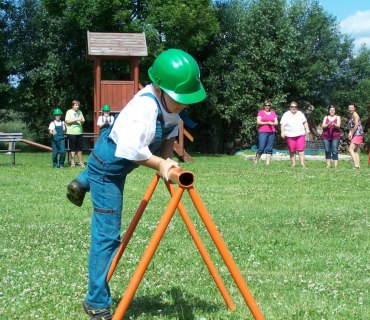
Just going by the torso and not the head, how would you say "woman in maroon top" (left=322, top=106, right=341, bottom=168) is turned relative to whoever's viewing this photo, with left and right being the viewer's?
facing the viewer

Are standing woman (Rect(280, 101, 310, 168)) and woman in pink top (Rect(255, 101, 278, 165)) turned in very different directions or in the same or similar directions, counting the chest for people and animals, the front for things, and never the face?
same or similar directions

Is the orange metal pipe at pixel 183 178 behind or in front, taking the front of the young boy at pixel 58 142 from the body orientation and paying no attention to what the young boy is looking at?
in front

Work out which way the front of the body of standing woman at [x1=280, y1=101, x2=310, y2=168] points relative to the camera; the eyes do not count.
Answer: toward the camera

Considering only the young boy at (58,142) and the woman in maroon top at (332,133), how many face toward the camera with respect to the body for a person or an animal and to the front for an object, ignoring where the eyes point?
2

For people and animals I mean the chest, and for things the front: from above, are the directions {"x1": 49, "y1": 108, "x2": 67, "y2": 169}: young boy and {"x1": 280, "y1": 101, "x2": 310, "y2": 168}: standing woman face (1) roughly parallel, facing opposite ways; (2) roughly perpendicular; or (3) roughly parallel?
roughly parallel

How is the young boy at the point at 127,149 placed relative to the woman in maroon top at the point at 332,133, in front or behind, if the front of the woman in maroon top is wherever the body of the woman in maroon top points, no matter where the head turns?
in front

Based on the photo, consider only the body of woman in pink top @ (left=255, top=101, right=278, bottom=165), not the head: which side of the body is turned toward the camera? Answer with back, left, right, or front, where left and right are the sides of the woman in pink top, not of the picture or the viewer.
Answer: front

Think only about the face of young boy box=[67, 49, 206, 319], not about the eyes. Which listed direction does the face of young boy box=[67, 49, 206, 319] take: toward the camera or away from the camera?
toward the camera

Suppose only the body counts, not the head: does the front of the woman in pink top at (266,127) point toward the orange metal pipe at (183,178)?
yes

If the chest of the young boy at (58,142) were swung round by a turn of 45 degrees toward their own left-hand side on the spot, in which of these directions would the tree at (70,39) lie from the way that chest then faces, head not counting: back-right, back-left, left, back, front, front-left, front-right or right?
back-left

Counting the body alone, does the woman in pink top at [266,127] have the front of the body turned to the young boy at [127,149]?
yes

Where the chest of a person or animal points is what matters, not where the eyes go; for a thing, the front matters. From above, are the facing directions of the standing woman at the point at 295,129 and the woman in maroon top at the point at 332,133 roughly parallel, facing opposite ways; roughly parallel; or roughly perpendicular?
roughly parallel

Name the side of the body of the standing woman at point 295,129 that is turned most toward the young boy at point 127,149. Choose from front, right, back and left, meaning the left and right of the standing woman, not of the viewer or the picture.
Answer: front

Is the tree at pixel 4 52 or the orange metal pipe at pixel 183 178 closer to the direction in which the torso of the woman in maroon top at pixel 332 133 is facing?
the orange metal pipe

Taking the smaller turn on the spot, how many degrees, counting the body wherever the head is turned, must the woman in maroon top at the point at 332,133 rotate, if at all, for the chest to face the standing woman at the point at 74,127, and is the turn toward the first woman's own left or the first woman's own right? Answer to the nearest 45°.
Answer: approximately 90° to the first woman's own right

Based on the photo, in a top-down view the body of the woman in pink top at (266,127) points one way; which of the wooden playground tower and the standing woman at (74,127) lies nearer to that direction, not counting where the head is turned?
the standing woman

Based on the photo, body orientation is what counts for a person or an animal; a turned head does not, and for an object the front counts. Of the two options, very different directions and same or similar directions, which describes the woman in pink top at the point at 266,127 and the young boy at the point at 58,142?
same or similar directions
